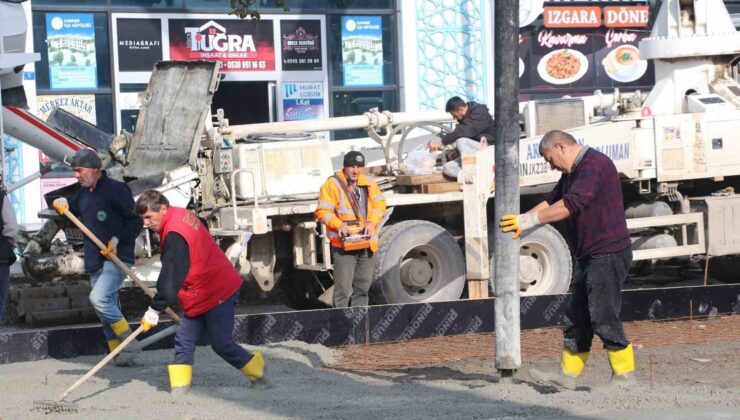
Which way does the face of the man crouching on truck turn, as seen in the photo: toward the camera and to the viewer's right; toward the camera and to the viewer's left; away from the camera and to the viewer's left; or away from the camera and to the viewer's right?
toward the camera and to the viewer's left

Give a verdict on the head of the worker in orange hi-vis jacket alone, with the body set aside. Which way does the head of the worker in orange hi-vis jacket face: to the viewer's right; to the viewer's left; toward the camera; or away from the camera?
toward the camera

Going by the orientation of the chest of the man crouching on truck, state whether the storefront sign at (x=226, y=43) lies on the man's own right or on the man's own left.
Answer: on the man's own right

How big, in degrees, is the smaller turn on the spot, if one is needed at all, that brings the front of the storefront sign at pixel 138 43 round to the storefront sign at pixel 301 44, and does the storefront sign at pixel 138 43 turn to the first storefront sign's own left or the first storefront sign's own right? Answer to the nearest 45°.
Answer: approximately 90° to the first storefront sign's own left

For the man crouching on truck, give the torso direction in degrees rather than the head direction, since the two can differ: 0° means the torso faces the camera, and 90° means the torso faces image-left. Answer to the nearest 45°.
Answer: approximately 90°

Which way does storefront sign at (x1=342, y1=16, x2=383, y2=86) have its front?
toward the camera

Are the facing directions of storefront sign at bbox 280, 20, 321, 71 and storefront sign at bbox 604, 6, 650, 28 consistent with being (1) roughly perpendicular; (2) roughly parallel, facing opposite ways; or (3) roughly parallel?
roughly parallel

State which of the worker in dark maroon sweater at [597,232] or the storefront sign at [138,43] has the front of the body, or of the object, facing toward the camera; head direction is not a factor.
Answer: the storefront sign

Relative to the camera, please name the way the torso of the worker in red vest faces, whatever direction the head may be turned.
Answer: to the viewer's left

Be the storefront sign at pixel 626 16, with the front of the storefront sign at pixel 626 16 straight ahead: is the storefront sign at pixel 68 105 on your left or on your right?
on your right

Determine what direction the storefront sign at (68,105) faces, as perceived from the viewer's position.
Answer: facing the viewer

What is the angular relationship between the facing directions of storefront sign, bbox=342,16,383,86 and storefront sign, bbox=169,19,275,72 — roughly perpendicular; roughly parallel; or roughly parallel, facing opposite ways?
roughly parallel

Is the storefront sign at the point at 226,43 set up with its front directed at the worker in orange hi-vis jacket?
yes

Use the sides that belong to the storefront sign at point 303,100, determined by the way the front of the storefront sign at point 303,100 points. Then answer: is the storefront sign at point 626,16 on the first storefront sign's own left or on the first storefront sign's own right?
on the first storefront sign's own left

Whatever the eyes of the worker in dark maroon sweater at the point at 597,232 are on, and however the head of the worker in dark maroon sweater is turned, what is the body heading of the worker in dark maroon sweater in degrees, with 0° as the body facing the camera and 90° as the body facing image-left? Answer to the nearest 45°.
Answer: approximately 90°
